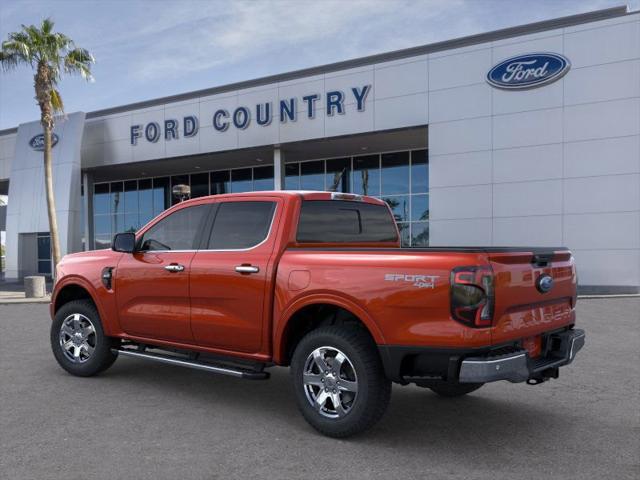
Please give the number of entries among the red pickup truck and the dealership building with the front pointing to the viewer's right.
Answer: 0

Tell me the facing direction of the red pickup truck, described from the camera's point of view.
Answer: facing away from the viewer and to the left of the viewer

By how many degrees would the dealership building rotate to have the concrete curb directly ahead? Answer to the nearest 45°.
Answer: approximately 45° to its right

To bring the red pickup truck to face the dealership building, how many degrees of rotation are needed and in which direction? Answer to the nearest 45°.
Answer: approximately 45° to its right

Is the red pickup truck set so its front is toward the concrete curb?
yes

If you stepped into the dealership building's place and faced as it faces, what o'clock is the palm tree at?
The palm tree is roughly at 2 o'clock from the dealership building.

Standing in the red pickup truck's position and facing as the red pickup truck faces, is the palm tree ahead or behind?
ahead

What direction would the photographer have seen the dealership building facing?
facing the viewer and to the left of the viewer

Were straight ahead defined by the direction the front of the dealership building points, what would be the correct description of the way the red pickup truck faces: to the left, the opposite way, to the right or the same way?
to the right

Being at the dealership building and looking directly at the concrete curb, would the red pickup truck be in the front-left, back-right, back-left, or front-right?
front-left
